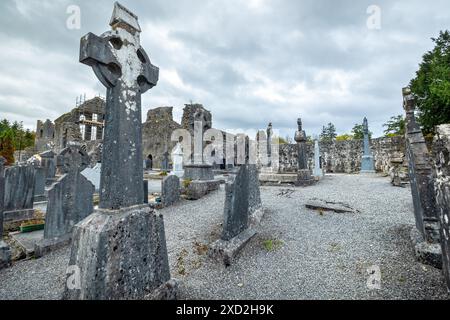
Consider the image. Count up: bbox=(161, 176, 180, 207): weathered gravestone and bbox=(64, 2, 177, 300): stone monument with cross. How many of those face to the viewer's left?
0

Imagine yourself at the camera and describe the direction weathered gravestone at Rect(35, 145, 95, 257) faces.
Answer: facing the viewer and to the right of the viewer

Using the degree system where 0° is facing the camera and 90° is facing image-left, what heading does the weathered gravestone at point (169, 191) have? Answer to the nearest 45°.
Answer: approximately 315°

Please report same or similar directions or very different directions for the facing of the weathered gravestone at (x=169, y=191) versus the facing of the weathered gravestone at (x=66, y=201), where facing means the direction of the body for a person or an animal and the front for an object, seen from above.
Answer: same or similar directions

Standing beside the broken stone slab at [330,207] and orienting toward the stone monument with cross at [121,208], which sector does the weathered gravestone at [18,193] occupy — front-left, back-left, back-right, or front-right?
front-right

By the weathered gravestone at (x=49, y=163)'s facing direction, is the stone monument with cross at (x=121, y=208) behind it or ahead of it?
ahead

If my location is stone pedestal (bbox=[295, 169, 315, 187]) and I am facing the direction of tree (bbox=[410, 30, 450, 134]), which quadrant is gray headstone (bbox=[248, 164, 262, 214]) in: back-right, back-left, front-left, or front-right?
back-right

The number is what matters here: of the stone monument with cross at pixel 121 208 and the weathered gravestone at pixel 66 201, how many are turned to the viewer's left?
0

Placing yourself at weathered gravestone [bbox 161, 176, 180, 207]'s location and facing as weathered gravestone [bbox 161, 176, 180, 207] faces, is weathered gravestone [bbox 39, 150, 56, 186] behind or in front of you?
behind

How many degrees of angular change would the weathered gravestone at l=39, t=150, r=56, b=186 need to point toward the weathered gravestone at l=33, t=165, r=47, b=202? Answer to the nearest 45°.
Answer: approximately 45° to its right

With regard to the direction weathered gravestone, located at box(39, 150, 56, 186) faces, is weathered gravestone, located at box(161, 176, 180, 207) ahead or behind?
ahead

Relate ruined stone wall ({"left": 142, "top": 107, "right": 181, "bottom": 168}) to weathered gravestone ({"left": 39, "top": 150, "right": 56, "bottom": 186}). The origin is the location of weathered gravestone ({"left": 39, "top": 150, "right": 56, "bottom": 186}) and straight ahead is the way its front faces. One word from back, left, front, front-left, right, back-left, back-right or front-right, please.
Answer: left
